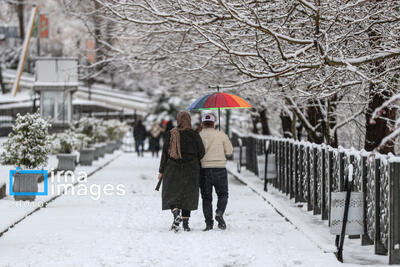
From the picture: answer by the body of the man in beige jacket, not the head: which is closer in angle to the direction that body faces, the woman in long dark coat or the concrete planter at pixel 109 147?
the concrete planter

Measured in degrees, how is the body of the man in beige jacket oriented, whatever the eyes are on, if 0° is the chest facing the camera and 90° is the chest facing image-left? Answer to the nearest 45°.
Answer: approximately 180°

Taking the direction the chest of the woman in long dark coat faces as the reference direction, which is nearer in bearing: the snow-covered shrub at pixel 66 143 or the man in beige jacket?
the snow-covered shrub

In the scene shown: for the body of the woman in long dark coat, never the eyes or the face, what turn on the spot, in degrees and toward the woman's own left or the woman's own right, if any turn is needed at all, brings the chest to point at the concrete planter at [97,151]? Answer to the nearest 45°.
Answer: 0° — they already face it

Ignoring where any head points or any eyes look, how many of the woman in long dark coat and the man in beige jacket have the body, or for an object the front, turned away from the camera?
2

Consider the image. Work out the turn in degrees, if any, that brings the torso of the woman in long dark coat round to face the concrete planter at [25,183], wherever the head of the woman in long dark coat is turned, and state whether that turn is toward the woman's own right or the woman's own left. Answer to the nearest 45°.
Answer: approximately 45° to the woman's own left

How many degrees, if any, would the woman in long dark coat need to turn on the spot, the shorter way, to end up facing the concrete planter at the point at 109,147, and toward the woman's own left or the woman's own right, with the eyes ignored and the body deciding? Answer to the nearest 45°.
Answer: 0° — they already face it

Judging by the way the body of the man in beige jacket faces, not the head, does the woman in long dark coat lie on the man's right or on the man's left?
on the man's left

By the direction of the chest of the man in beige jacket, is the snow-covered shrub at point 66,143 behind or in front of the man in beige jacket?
in front

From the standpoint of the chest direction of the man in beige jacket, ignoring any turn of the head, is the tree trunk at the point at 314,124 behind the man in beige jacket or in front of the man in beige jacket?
in front

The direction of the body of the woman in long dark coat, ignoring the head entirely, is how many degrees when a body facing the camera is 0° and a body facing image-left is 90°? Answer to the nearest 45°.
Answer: approximately 180°
